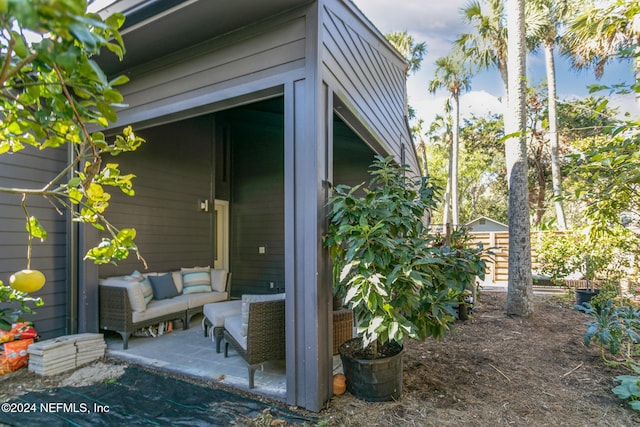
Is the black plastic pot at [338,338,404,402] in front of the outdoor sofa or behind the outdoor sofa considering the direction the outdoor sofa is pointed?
in front

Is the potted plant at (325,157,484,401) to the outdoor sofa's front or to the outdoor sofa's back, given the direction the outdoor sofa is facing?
to the front

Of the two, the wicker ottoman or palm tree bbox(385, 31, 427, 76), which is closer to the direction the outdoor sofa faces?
the wicker ottoman

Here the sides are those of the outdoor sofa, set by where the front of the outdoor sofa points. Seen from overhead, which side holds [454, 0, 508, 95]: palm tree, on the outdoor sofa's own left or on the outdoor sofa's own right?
on the outdoor sofa's own left

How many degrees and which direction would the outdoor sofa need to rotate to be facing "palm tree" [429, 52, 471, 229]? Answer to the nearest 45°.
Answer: approximately 90° to its left

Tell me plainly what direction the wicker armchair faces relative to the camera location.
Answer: facing away from the viewer and to the left of the viewer

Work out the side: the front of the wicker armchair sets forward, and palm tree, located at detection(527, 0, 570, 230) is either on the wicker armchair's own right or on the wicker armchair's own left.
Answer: on the wicker armchair's own right

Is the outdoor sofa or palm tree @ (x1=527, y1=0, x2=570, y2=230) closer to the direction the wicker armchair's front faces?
the outdoor sofa

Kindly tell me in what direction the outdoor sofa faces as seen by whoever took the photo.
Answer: facing the viewer and to the right of the viewer

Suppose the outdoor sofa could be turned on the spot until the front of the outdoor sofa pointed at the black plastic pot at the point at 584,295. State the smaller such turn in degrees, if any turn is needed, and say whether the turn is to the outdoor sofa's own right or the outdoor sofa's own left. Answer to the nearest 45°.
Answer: approximately 45° to the outdoor sofa's own left

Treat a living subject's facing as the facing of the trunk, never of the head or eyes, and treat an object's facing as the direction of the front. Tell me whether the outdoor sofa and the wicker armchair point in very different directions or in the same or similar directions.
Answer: very different directions

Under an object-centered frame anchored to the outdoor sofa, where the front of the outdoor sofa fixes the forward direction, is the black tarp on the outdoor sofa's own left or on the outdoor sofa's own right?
on the outdoor sofa's own right
